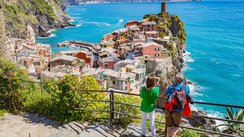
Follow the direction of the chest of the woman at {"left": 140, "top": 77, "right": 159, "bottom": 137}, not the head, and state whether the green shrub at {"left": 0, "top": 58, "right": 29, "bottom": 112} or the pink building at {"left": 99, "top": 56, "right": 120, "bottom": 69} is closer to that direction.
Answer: the pink building

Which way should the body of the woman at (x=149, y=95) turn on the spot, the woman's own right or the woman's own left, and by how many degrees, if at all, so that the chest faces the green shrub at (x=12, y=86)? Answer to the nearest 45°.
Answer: approximately 45° to the woman's own left

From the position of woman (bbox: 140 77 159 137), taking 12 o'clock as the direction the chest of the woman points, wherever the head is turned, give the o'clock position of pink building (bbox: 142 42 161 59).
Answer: The pink building is roughly at 12 o'clock from the woman.

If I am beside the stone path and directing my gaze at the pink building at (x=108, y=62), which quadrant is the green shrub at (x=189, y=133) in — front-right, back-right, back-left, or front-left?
back-right

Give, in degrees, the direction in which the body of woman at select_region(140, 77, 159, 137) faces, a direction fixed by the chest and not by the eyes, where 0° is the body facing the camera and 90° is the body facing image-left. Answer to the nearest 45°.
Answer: approximately 180°
